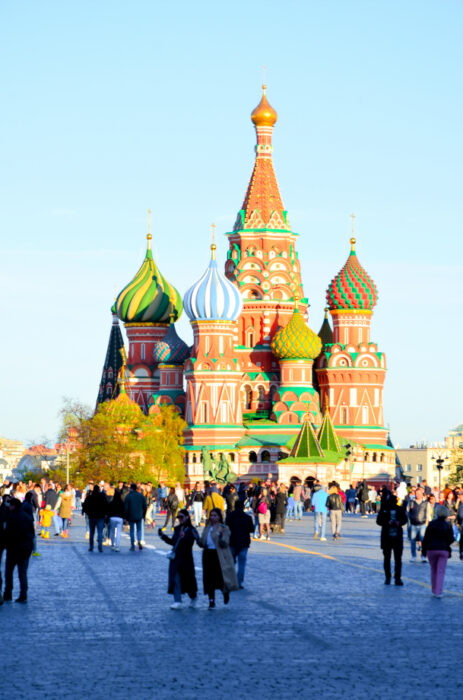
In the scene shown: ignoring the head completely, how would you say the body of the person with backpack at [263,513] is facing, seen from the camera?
away from the camera

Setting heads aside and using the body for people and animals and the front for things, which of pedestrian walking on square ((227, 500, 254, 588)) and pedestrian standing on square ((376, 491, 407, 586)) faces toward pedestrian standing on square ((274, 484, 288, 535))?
pedestrian walking on square ((227, 500, 254, 588))

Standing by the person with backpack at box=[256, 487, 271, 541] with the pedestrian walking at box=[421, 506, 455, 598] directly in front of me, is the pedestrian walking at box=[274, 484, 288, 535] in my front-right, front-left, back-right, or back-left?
back-left

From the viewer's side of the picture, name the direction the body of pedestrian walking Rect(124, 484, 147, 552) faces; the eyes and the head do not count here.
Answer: away from the camera
